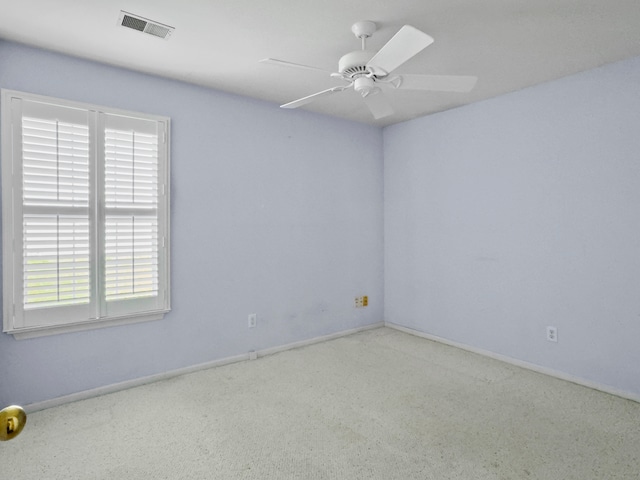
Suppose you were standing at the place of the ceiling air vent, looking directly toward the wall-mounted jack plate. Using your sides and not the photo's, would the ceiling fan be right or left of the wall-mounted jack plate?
right

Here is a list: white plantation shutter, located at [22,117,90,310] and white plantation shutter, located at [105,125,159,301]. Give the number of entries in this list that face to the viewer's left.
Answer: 0

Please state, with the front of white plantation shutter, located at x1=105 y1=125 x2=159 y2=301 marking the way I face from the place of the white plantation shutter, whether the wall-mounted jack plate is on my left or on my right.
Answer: on my left

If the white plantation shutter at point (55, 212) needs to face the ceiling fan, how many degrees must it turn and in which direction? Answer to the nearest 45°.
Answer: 0° — it already faces it

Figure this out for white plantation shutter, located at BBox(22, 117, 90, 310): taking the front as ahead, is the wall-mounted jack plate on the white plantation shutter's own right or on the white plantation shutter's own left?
on the white plantation shutter's own left

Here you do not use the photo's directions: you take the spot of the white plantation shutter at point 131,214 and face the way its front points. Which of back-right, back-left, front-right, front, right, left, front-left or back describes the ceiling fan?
front

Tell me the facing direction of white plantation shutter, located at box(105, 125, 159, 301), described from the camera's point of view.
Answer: facing the viewer and to the right of the viewer
